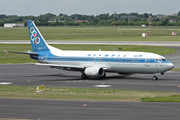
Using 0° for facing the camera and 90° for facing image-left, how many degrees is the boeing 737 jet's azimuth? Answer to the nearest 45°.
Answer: approximately 315°
